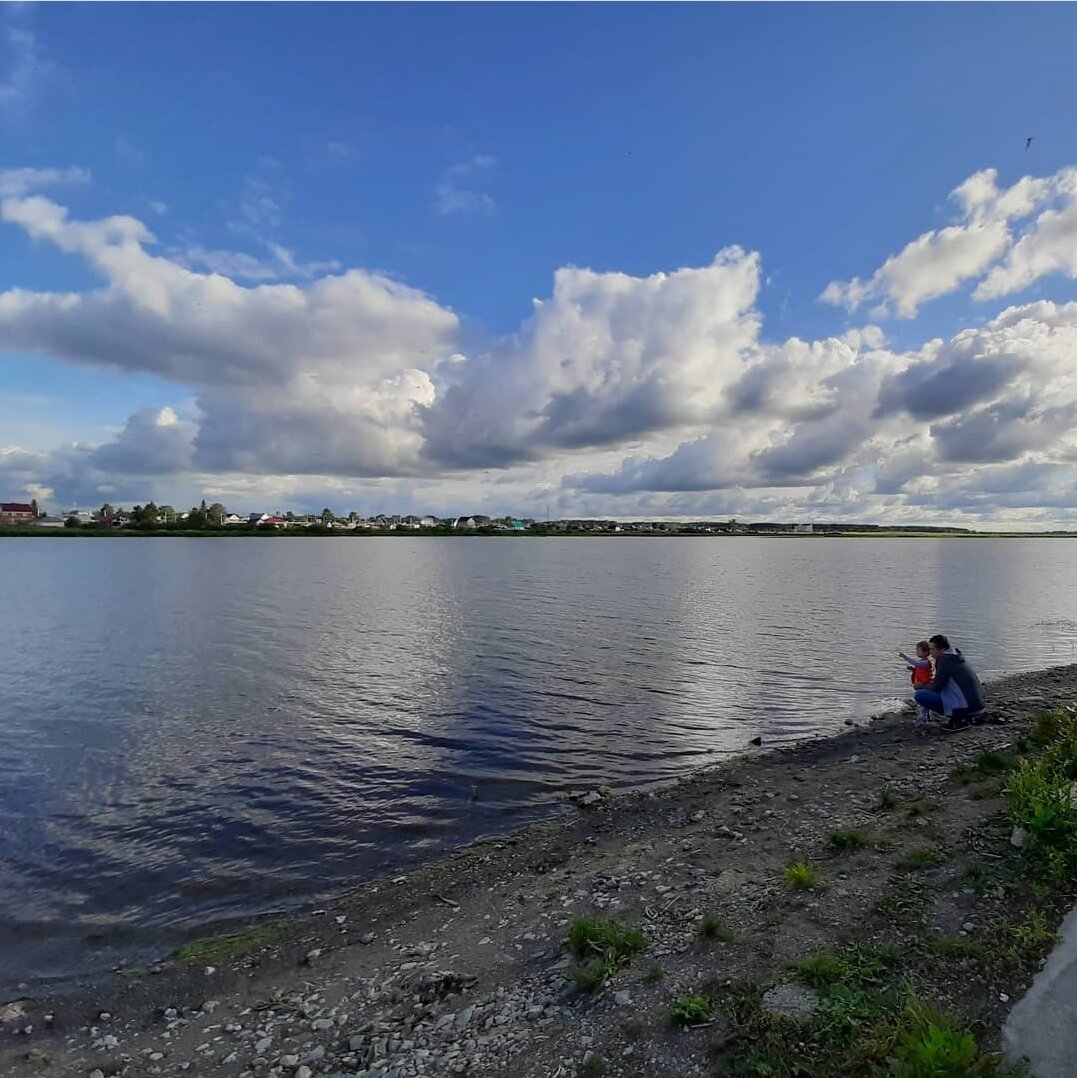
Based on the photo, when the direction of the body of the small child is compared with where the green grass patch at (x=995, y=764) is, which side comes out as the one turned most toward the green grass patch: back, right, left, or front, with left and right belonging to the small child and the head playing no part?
left

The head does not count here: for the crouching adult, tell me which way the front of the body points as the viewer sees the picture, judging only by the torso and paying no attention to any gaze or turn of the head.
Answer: to the viewer's left

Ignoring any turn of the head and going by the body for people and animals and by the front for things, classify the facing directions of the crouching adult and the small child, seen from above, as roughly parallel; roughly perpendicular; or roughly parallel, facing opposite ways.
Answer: roughly parallel

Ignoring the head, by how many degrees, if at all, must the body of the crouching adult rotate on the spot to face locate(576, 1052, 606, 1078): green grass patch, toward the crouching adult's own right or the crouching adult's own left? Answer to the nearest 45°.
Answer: approximately 90° to the crouching adult's own left

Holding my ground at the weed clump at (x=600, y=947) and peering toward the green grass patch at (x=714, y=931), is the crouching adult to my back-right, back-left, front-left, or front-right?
front-left

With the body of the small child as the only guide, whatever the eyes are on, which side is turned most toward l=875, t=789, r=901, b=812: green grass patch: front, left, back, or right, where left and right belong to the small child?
left

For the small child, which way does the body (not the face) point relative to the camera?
to the viewer's left

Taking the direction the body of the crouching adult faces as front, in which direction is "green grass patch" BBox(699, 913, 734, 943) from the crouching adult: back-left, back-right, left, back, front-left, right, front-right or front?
left

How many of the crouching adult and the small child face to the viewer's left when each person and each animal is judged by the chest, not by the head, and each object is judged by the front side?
2

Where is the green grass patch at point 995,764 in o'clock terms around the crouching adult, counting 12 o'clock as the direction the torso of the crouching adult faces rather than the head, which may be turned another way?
The green grass patch is roughly at 9 o'clock from the crouching adult.

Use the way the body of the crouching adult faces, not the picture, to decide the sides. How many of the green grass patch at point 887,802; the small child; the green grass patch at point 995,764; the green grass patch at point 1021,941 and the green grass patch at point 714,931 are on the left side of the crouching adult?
4

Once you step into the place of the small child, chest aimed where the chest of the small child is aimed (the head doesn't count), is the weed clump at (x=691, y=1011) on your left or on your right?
on your left

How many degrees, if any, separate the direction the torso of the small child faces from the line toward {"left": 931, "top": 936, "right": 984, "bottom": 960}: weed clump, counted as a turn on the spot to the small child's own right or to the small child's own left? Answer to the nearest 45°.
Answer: approximately 90° to the small child's own left

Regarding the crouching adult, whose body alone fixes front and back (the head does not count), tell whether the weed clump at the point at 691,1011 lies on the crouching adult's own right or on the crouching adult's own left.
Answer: on the crouching adult's own left

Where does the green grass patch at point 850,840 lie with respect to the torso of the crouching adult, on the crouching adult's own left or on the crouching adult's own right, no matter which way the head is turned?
on the crouching adult's own left
